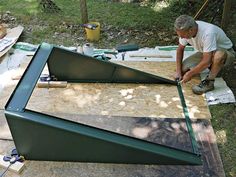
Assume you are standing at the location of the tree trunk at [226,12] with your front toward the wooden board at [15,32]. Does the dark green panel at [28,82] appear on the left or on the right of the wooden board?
left

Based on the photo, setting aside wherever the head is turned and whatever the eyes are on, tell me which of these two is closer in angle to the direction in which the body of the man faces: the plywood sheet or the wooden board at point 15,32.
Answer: the plywood sheet

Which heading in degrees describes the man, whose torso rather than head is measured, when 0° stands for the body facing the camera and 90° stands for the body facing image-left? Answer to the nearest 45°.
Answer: approximately 45°

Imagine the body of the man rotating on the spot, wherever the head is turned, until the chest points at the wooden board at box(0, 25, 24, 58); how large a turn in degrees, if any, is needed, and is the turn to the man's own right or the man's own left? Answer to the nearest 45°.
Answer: approximately 45° to the man's own right

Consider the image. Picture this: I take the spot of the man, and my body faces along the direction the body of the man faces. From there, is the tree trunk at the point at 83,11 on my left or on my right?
on my right

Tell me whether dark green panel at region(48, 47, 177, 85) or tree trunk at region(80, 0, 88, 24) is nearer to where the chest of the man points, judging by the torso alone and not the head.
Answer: the dark green panel

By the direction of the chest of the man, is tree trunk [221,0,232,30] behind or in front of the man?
behind

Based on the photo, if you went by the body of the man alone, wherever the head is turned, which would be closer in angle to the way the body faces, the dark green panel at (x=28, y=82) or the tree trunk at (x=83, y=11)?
the dark green panel

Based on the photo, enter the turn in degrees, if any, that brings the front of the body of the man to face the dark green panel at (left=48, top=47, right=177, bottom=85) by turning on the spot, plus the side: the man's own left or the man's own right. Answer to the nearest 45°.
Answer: approximately 45° to the man's own right

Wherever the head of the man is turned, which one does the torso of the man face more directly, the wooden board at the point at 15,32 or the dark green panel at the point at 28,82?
the dark green panel

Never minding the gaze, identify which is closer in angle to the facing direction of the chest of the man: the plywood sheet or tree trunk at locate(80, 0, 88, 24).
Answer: the plywood sheet
